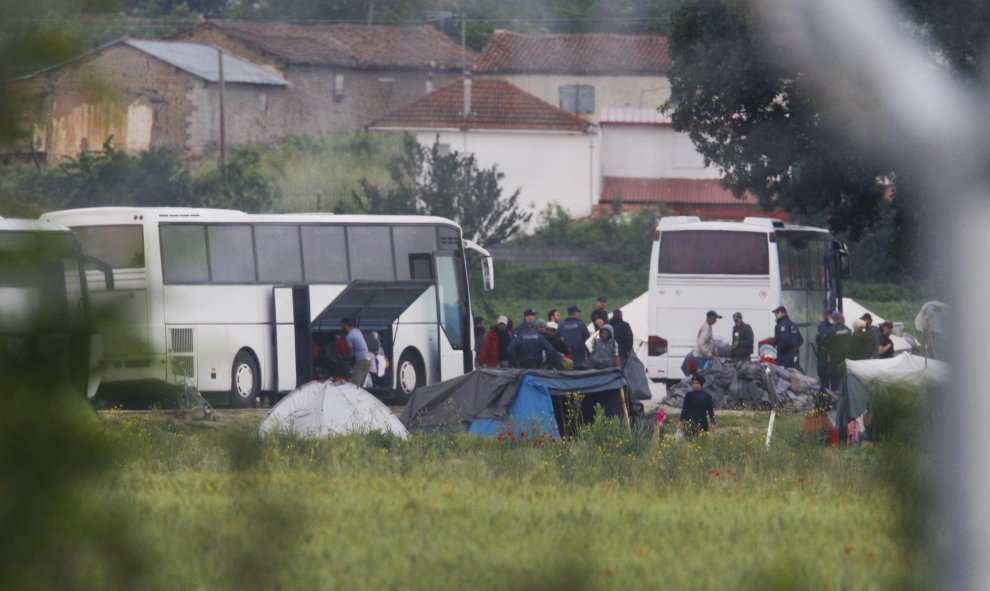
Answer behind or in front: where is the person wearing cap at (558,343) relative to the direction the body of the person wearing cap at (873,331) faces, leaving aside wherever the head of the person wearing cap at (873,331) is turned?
in front

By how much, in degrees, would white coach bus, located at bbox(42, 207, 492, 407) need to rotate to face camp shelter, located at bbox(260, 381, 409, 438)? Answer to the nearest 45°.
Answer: approximately 135° to its right

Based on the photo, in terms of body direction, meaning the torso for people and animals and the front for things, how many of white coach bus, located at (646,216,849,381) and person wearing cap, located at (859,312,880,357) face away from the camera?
1

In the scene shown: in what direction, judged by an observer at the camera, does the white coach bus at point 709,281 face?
facing away from the viewer
